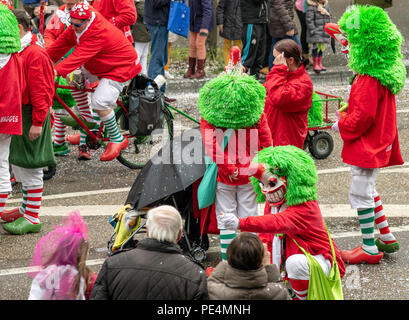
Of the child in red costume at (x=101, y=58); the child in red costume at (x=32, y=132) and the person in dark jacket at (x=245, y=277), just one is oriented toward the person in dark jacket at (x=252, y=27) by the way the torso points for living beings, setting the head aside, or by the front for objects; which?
the person in dark jacket at (x=245, y=277)

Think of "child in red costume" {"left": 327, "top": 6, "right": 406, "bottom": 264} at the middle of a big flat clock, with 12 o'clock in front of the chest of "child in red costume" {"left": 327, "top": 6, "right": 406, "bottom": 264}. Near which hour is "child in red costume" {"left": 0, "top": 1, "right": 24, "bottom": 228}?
"child in red costume" {"left": 0, "top": 1, "right": 24, "bottom": 228} is roughly at 12 o'clock from "child in red costume" {"left": 327, "top": 6, "right": 406, "bottom": 264}.

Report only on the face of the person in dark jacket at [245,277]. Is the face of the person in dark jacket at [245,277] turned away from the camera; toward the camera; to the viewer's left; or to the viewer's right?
away from the camera

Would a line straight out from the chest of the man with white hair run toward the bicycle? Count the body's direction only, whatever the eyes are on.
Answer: yes

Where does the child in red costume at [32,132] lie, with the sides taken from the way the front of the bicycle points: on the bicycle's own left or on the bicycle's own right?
on the bicycle's own left

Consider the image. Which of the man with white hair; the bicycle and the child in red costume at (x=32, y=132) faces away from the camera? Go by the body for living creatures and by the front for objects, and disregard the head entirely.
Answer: the man with white hair

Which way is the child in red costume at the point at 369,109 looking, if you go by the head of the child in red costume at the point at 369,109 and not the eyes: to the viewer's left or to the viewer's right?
to the viewer's left

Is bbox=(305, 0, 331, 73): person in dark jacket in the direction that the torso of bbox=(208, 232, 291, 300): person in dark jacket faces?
yes

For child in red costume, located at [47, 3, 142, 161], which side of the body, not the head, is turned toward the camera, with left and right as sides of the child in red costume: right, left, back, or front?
left

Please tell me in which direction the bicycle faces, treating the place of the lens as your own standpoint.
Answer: facing to the left of the viewer

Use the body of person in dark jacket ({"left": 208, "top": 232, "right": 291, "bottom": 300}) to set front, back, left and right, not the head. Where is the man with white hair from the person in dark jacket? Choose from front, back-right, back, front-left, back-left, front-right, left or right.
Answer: left

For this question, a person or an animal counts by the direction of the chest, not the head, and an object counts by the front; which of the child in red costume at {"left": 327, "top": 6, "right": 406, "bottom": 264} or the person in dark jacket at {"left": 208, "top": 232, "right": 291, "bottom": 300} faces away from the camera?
the person in dark jacket

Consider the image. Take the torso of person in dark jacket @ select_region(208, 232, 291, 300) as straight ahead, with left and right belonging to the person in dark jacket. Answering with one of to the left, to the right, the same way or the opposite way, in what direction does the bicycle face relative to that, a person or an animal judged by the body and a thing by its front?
to the left

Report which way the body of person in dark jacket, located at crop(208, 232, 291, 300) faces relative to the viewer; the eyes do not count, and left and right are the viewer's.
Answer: facing away from the viewer

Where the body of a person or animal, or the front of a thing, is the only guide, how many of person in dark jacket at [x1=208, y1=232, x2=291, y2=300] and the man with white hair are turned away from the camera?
2

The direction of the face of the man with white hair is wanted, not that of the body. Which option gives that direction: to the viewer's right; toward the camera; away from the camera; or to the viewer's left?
away from the camera
